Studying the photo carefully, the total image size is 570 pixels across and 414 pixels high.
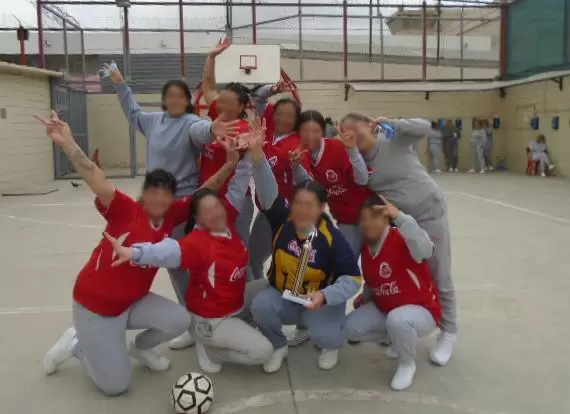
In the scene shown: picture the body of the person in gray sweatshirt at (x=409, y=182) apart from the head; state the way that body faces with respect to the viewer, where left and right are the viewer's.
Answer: facing the viewer and to the left of the viewer

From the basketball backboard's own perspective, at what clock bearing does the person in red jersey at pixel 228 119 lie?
The person in red jersey is roughly at 12 o'clock from the basketball backboard.

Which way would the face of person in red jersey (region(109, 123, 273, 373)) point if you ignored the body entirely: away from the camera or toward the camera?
toward the camera

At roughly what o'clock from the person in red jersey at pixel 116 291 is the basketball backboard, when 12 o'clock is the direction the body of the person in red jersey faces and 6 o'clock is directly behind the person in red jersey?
The basketball backboard is roughly at 8 o'clock from the person in red jersey.

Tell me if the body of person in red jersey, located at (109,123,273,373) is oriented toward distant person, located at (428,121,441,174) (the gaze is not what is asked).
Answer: no

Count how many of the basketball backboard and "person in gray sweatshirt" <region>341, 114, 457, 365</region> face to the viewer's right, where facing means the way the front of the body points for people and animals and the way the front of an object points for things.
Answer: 0

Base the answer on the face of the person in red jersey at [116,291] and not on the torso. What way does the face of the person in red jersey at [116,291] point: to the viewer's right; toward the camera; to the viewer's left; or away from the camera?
toward the camera

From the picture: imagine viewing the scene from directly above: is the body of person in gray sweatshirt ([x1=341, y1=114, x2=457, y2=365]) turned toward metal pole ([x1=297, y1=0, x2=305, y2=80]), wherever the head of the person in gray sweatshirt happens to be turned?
no

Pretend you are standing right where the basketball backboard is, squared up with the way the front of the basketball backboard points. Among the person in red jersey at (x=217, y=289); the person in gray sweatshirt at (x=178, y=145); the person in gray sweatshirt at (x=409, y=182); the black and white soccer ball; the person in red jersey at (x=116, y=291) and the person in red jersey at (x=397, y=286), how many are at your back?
0

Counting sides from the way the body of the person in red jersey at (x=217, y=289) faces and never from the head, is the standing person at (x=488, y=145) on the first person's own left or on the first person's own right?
on the first person's own left

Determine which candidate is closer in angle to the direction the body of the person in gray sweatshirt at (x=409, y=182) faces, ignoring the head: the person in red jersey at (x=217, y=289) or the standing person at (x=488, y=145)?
the person in red jersey

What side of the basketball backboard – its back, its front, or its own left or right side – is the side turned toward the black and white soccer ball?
front

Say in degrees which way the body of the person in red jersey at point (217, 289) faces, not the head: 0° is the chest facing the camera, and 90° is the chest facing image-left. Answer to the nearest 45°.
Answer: approximately 315°

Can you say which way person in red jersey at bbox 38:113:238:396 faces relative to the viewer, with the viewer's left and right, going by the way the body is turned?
facing the viewer and to the right of the viewer

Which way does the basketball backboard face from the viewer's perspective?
toward the camera

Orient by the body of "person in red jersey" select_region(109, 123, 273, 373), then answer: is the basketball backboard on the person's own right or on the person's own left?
on the person's own left

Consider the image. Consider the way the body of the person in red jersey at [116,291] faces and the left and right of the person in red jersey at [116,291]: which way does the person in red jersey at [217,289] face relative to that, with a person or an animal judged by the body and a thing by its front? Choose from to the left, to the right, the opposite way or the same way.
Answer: the same way

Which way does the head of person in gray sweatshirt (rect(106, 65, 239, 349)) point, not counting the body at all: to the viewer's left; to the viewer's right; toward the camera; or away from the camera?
toward the camera
